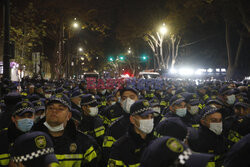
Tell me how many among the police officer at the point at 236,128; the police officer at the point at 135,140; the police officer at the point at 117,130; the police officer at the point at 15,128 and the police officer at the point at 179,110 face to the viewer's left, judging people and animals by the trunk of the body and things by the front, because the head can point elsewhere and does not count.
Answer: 0

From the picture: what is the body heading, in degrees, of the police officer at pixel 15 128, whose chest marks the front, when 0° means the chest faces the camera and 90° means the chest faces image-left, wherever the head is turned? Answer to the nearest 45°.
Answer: approximately 315°

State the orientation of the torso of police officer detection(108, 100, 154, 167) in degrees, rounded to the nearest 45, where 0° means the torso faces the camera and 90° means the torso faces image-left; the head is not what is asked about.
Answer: approximately 315°

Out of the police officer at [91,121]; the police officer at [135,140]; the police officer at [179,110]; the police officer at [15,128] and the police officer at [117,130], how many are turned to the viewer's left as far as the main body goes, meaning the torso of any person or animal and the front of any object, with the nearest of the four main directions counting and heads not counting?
0

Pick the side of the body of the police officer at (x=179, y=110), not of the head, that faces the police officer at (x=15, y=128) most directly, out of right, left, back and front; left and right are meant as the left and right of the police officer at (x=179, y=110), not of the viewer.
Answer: right

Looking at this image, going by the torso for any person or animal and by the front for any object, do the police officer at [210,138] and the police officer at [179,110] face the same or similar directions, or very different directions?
same or similar directions

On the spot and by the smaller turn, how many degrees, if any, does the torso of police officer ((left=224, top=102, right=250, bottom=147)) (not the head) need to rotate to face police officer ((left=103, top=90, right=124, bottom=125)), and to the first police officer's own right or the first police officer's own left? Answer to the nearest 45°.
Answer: approximately 135° to the first police officer's own right

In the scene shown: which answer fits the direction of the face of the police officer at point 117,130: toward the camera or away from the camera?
toward the camera

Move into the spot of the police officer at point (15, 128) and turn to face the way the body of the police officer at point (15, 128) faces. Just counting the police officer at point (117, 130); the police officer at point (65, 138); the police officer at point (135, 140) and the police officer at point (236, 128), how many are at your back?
0

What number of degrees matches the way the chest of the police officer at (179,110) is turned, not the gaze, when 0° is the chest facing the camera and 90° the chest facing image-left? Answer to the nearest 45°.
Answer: approximately 315°

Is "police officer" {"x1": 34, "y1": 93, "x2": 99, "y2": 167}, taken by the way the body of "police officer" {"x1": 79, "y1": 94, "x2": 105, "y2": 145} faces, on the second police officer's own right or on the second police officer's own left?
on the second police officer's own right

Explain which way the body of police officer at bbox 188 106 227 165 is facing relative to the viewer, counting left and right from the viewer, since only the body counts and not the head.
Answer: facing the viewer and to the right of the viewer

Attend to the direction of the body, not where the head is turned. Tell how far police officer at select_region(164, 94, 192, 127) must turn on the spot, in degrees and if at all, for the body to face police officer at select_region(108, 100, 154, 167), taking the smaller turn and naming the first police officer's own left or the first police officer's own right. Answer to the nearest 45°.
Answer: approximately 45° to the first police officer's own right

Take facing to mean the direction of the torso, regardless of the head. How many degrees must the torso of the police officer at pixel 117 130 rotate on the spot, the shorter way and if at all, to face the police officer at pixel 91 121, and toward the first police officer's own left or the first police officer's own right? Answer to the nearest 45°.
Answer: approximately 135° to the first police officer's own right

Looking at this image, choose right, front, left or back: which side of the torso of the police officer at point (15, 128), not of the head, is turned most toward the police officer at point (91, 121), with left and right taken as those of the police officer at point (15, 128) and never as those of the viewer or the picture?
left

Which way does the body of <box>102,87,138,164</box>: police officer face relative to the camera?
toward the camera

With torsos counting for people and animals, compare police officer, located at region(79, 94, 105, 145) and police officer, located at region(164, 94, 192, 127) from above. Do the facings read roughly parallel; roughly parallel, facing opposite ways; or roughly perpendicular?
roughly parallel

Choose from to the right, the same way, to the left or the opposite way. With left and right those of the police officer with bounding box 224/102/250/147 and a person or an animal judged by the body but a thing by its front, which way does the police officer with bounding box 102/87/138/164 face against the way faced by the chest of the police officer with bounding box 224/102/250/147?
the same way

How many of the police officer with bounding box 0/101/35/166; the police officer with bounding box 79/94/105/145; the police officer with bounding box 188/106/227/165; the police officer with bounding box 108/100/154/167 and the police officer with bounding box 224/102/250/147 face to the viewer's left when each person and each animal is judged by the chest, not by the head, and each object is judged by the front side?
0
